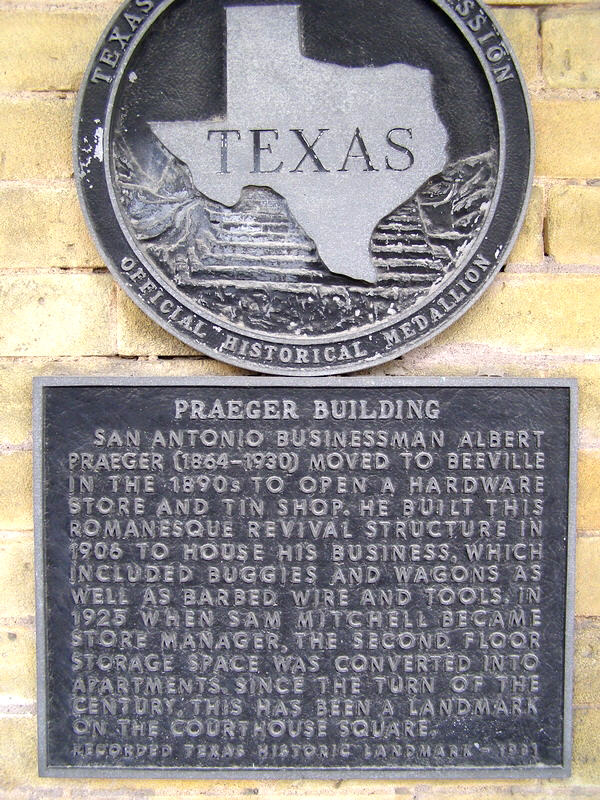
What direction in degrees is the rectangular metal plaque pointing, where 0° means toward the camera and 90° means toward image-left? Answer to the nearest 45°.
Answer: approximately 0°

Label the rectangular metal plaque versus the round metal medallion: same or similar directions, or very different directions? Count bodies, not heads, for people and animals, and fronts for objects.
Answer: same or similar directions

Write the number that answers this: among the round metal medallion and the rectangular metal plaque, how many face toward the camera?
2

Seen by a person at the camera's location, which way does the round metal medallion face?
facing the viewer
